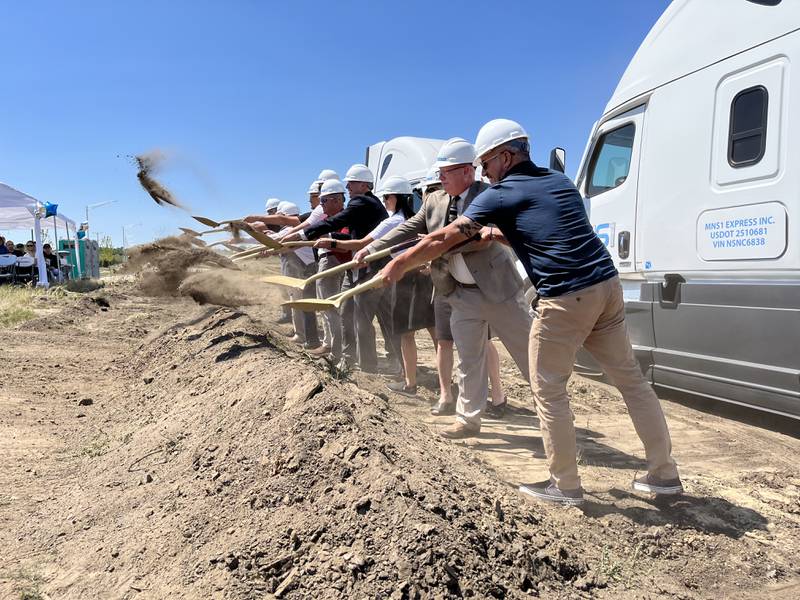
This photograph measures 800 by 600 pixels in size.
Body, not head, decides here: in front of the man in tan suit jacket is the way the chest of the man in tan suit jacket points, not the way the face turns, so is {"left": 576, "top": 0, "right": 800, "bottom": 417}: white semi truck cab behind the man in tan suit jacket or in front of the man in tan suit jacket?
behind

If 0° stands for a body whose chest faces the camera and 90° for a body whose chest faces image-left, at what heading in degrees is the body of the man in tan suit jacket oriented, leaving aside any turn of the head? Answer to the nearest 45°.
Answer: approximately 45°

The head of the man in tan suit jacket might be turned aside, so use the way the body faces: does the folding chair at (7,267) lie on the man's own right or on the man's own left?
on the man's own right

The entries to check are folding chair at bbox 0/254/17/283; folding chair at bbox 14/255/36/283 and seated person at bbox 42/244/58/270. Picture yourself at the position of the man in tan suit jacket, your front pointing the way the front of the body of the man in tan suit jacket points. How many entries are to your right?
3

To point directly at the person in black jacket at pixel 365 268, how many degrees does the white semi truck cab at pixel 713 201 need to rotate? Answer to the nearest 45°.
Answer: approximately 45° to its left

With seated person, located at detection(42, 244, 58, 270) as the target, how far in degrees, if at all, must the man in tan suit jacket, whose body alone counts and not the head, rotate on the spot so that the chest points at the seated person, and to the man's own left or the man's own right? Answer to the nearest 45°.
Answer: approximately 90° to the man's own right

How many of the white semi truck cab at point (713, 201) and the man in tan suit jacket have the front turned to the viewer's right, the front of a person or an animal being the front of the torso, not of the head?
0

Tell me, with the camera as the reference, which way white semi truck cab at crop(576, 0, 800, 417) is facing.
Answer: facing away from the viewer and to the left of the viewer

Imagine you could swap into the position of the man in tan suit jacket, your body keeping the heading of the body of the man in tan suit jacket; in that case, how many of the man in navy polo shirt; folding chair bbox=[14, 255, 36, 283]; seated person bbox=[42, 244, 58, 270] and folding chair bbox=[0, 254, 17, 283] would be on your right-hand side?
3

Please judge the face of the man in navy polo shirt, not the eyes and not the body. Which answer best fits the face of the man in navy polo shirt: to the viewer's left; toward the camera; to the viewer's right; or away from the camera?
to the viewer's left

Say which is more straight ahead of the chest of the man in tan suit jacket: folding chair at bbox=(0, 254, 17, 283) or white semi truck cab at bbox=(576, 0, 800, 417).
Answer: the folding chair
